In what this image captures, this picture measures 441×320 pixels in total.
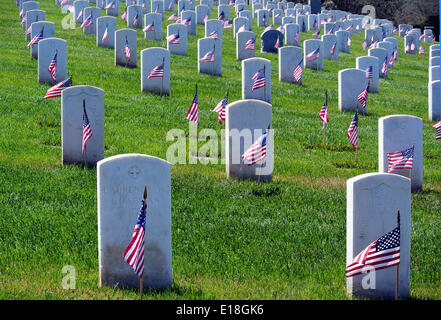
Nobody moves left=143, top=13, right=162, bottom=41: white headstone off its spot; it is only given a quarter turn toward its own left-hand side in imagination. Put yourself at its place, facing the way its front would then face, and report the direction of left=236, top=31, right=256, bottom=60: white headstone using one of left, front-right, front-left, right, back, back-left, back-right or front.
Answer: front-right

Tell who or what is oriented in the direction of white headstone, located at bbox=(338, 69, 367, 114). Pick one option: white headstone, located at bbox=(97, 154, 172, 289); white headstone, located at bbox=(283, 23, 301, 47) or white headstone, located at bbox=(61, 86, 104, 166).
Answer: white headstone, located at bbox=(283, 23, 301, 47)

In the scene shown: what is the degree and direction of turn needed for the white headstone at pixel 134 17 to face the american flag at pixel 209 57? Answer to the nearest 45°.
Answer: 0° — it already faces it

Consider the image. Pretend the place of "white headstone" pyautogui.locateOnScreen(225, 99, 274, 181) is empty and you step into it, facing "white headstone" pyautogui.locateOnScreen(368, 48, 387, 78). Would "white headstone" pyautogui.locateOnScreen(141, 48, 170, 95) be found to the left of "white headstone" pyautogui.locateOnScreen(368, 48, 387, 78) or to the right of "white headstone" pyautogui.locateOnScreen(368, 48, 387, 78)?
left

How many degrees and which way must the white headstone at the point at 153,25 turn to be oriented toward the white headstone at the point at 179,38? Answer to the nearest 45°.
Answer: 0° — it already faces it

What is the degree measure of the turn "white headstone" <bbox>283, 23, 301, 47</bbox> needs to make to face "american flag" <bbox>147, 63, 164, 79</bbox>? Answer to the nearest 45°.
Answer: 0° — it already faces it

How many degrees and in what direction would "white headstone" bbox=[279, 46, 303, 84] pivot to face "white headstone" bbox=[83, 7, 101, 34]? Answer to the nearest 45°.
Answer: approximately 135° to its right

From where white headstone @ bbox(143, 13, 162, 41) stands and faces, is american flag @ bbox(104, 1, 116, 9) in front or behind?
behind
